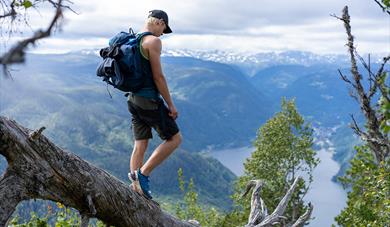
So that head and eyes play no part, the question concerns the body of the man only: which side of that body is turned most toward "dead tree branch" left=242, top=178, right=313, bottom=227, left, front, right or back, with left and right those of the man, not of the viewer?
front

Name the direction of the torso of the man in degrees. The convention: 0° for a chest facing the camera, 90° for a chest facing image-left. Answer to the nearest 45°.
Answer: approximately 270°

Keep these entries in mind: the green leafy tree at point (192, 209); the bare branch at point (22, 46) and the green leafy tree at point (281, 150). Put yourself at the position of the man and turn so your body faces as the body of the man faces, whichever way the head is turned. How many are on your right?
1

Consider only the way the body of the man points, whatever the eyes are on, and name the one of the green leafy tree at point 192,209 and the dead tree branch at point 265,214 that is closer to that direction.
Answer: the dead tree branch

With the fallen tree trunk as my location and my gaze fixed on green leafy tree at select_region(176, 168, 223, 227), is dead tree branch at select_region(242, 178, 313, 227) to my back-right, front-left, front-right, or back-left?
front-right

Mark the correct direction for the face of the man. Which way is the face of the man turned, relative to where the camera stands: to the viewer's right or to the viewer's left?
to the viewer's right

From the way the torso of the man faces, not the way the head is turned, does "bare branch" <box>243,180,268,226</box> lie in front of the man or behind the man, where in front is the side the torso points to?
in front

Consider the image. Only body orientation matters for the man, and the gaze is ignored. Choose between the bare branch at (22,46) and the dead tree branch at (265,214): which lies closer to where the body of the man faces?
the dead tree branch
